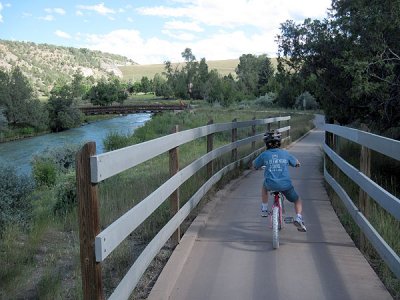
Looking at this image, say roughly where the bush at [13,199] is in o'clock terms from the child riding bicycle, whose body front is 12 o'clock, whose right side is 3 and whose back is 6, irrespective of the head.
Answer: The bush is roughly at 10 o'clock from the child riding bicycle.

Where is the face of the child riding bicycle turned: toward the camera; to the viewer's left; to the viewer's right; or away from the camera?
away from the camera

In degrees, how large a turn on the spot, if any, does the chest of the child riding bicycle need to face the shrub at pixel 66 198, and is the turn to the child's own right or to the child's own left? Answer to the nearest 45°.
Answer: approximately 45° to the child's own left

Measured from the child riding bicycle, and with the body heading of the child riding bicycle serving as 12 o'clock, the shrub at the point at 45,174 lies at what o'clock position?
The shrub is roughly at 11 o'clock from the child riding bicycle.

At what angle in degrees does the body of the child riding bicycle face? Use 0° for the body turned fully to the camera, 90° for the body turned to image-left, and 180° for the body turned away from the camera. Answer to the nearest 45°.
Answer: approximately 180°
